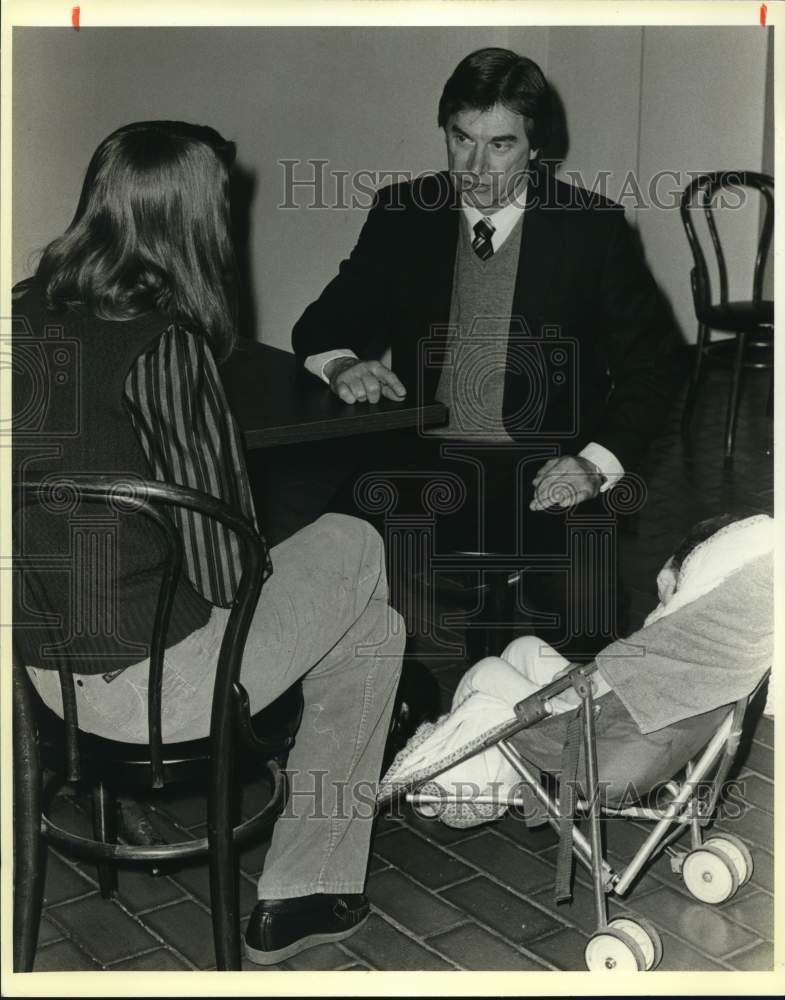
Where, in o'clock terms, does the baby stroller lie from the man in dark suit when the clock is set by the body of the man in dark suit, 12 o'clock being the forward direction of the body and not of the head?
The baby stroller is roughly at 10 o'clock from the man in dark suit.

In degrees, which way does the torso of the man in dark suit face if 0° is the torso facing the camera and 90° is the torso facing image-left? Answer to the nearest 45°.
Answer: approximately 45°

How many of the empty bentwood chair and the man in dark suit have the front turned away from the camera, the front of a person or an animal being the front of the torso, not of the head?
0

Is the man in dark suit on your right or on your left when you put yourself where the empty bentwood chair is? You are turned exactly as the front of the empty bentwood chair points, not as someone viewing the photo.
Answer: on your right

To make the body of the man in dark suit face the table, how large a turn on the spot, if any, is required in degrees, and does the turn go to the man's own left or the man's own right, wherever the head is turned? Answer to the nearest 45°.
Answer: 0° — they already face it

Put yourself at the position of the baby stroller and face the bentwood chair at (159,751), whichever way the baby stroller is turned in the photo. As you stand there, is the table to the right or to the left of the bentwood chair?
right

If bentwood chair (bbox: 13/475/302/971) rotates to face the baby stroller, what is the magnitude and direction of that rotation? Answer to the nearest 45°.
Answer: approximately 45° to its right

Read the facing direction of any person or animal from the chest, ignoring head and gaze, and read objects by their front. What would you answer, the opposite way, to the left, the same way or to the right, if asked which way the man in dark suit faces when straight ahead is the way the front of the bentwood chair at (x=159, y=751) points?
the opposite way

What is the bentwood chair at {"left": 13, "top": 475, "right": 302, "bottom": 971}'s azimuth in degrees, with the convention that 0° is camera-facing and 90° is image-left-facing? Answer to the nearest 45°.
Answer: approximately 225°

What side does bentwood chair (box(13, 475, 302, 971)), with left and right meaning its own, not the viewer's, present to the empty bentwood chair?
front

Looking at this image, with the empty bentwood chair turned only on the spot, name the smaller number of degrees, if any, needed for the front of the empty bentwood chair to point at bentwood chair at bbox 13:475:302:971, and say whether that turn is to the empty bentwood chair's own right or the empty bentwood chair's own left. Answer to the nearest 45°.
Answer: approximately 45° to the empty bentwood chair's own right
